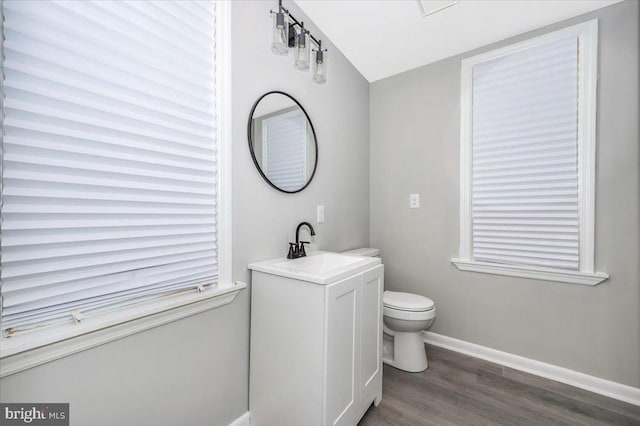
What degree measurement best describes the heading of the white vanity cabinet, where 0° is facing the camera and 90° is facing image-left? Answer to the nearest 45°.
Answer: approximately 315°

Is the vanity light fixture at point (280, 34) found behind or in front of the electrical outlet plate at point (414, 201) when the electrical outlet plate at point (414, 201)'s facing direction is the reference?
in front

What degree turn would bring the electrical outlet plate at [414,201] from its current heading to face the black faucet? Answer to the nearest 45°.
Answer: approximately 45° to its right

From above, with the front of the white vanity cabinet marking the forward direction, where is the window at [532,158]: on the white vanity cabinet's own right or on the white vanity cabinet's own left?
on the white vanity cabinet's own left

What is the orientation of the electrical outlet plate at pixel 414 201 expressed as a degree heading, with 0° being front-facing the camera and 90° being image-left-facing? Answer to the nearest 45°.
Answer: approximately 0°

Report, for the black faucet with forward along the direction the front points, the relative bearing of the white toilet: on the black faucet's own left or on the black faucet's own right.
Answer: on the black faucet's own left

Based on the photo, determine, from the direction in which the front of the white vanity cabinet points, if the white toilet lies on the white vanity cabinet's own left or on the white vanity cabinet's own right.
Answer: on the white vanity cabinet's own left

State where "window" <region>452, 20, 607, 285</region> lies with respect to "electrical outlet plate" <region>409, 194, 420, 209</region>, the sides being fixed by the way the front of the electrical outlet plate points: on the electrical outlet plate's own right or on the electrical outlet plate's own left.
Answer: on the electrical outlet plate's own left

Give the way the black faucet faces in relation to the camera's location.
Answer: facing the viewer and to the right of the viewer
